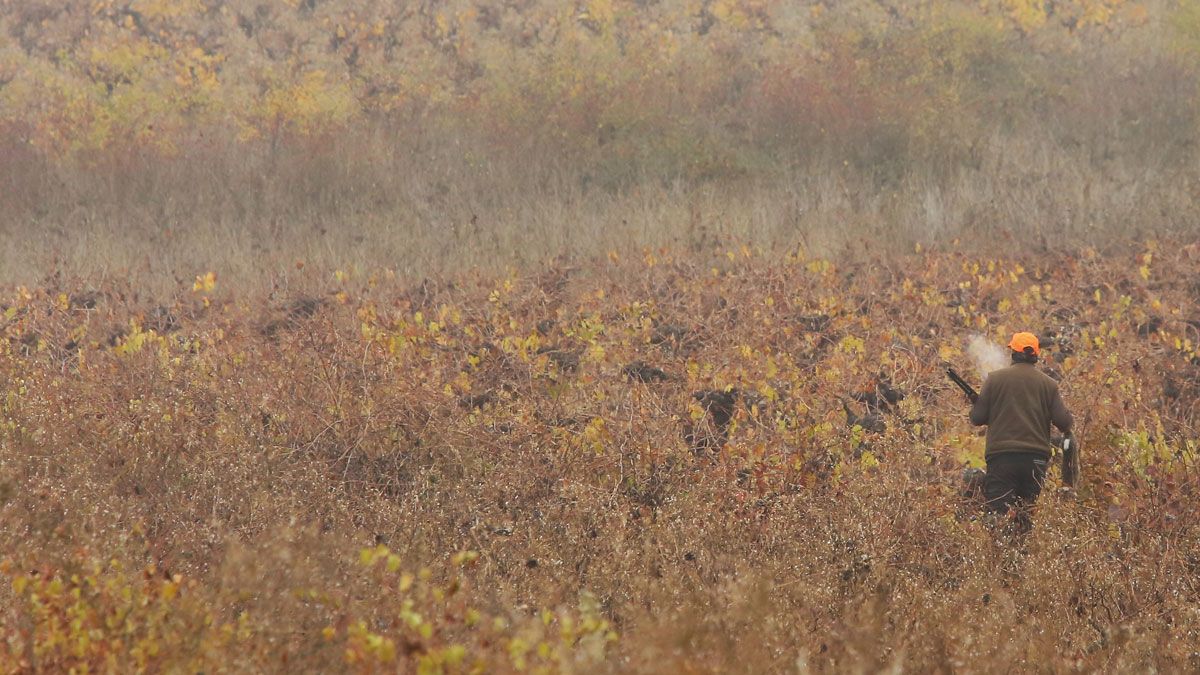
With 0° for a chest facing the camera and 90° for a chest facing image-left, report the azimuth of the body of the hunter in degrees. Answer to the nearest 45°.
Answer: approximately 180°
